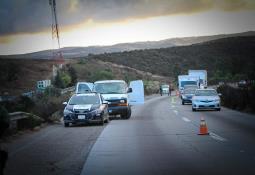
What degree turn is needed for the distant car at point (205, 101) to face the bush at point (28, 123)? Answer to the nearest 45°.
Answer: approximately 45° to its right

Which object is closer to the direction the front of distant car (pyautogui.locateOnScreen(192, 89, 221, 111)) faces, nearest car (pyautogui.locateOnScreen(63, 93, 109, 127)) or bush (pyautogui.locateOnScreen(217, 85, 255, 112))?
the nearest car

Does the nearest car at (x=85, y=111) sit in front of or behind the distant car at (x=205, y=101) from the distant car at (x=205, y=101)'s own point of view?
in front

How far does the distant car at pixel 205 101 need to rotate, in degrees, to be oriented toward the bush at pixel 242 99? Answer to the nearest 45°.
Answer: approximately 135° to its left

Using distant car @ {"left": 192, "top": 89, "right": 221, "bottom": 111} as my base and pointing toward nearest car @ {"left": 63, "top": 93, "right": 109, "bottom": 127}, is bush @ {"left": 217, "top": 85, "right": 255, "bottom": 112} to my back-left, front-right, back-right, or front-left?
back-left

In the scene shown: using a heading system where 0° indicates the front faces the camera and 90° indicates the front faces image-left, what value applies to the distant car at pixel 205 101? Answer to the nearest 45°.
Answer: approximately 0°

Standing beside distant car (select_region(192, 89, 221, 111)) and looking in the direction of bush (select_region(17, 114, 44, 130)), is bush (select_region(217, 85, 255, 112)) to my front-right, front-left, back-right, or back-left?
back-left
